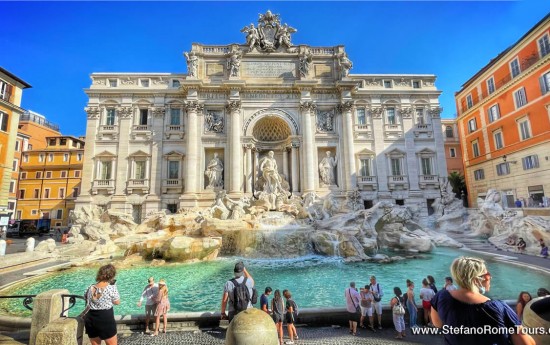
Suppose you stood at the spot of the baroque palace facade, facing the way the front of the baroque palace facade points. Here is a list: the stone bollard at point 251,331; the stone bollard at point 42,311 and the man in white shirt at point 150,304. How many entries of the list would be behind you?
0

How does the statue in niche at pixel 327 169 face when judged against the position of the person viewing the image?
facing the viewer

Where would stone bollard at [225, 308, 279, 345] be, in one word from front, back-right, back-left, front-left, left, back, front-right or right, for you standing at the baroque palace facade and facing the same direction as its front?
front

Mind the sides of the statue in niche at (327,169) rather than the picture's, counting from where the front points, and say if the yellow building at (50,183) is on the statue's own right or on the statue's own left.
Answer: on the statue's own right

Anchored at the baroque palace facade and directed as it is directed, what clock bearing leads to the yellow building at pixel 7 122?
The yellow building is roughly at 3 o'clock from the baroque palace facade.

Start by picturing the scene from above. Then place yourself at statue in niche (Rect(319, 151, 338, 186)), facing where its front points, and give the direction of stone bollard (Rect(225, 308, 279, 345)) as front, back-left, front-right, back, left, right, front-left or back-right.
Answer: front

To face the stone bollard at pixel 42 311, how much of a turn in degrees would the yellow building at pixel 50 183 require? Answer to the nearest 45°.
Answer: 0° — it already faces it

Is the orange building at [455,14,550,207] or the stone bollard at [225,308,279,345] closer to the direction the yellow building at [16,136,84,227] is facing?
the stone bollard

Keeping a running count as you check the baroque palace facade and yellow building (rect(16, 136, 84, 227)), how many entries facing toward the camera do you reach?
2

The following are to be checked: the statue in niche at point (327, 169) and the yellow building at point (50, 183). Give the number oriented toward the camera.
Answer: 2

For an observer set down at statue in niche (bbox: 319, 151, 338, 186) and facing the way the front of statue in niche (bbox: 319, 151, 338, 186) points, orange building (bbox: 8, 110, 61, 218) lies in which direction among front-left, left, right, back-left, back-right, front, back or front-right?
right

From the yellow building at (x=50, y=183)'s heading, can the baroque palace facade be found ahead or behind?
ahead

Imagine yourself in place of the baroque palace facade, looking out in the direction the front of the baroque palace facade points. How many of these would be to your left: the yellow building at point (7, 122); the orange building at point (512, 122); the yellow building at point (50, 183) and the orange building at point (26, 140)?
1

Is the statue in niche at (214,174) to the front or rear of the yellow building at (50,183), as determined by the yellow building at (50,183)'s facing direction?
to the front

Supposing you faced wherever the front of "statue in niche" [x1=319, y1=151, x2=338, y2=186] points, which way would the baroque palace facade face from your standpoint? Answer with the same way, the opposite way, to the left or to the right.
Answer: the same way

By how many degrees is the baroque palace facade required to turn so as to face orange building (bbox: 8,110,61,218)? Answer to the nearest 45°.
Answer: approximately 90° to its right

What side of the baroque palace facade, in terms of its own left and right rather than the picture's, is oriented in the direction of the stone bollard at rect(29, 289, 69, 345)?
front

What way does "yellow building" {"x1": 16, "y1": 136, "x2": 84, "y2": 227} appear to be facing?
toward the camera
